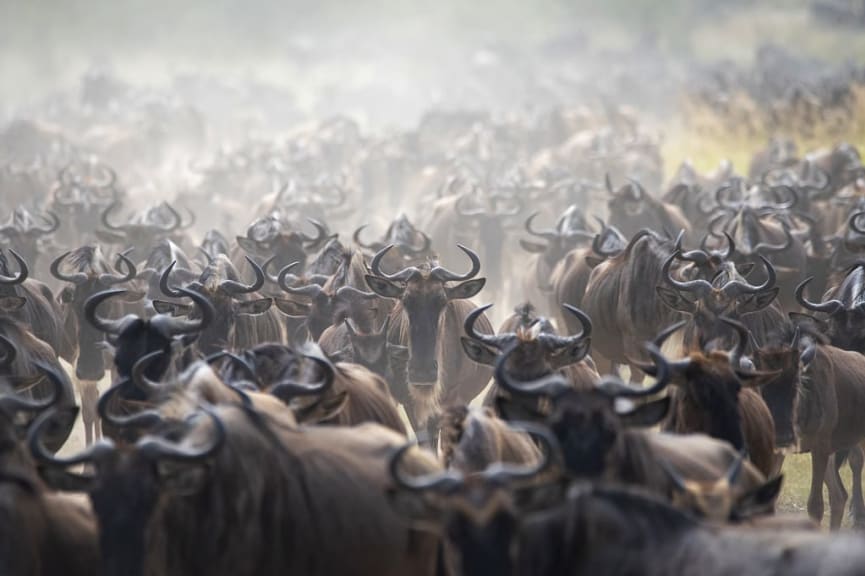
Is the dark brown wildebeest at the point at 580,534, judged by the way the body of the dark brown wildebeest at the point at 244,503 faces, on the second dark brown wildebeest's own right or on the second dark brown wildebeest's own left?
on the second dark brown wildebeest's own left

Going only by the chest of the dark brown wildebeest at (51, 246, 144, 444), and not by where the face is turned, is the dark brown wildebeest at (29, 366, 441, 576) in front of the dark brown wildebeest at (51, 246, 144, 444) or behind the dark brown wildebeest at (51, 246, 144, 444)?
in front

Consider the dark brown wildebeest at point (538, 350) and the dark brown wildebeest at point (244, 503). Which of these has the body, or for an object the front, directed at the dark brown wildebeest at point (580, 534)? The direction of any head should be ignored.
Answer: the dark brown wildebeest at point (538, 350)

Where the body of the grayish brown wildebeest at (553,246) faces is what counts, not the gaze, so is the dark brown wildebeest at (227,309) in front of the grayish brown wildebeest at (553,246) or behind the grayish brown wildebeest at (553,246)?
in front

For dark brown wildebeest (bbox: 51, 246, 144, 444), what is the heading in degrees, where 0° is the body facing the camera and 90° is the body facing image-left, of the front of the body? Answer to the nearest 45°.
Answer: approximately 0°

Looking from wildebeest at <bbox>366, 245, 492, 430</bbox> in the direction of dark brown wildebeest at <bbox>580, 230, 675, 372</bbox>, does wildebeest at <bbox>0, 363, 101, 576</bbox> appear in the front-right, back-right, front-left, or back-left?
back-right

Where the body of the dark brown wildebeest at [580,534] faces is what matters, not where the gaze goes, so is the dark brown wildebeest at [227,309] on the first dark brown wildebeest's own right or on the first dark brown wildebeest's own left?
on the first dark brown wildebeest's own right

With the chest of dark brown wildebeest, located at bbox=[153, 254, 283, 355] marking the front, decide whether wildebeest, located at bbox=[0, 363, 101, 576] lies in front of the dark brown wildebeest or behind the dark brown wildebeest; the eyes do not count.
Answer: in front

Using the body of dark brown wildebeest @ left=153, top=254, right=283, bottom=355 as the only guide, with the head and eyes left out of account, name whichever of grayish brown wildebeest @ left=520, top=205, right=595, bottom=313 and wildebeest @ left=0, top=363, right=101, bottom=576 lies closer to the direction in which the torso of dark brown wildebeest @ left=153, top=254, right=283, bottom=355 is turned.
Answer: the wildebeest
